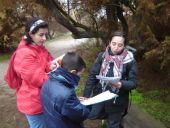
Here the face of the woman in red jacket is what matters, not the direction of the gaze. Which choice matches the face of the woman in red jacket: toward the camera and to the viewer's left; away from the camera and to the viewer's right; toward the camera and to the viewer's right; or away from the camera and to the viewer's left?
toward the camera and to the viewer's right

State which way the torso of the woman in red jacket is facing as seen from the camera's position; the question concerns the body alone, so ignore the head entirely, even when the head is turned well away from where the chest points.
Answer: to the viewer's right

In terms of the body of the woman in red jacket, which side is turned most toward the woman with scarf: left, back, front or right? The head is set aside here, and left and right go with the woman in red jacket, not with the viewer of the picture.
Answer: front
